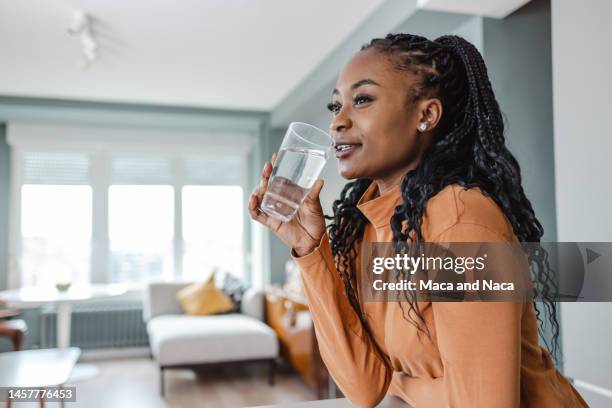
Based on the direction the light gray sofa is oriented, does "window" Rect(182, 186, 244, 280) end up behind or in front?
behind

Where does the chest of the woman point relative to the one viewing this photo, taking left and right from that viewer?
facing the viewer and to the left of the viewer

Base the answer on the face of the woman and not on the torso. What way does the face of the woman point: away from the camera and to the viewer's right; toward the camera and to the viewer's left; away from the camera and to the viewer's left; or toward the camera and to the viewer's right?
toward the camera and to the viewer's left

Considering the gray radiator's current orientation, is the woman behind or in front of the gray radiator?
in front

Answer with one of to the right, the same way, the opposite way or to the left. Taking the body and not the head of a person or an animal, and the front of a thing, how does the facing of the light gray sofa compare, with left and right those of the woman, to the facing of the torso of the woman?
to the left

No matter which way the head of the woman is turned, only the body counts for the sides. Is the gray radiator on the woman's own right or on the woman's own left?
on the woman's own right

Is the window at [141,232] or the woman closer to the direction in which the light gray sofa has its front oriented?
the woman

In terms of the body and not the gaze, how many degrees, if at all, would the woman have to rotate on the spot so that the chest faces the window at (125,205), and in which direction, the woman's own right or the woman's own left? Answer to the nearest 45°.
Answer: approximately 90° to the woman's own right

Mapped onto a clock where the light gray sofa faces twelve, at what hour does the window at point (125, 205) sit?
The window is roughly at 5 o'clock from the light gray sofa.

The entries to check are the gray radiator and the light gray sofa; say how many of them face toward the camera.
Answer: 2

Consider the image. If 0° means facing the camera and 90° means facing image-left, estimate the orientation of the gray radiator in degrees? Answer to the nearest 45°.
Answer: approximately 0°

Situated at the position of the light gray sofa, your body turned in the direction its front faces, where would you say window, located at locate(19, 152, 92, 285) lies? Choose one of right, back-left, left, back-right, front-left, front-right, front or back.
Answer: back-right

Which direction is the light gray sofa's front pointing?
toward the camera

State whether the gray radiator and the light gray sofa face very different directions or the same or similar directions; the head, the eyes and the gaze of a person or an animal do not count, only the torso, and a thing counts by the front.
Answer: same or similar directions
